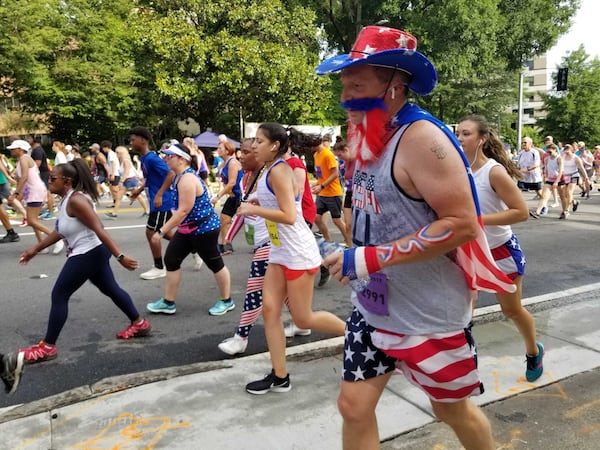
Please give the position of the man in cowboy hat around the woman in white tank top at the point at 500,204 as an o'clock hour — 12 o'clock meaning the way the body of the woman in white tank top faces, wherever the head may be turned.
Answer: The man in cowboy hat is roughly at 11 o'clock from the woman in white tank top.

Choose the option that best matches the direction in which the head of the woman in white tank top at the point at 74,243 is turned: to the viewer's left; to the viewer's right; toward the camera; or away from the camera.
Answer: to the viewer's left

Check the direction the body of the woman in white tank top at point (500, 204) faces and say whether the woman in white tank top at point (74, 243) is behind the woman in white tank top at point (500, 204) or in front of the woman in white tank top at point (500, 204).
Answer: in front

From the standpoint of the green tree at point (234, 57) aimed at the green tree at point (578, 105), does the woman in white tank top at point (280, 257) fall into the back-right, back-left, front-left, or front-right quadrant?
back-right

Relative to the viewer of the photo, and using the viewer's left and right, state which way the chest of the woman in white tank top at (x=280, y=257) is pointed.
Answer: facing to the left of the viewer

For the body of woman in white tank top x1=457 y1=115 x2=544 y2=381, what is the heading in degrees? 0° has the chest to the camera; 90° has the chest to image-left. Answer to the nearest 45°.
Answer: approximately 45°

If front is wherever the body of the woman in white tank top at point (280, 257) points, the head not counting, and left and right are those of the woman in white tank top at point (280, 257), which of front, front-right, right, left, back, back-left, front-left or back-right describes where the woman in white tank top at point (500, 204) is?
back

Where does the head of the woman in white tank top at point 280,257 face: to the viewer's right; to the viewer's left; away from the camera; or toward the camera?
to the viewer's left

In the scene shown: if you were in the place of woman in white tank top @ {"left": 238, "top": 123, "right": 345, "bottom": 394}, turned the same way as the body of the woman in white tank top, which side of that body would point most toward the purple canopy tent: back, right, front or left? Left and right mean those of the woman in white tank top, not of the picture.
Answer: right

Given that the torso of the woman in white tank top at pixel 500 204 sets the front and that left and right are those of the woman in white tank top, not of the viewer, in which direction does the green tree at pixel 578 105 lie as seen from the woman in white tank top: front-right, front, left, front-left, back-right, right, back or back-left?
back-right

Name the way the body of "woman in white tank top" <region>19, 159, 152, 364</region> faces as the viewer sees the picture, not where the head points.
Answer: to the viewer's left
